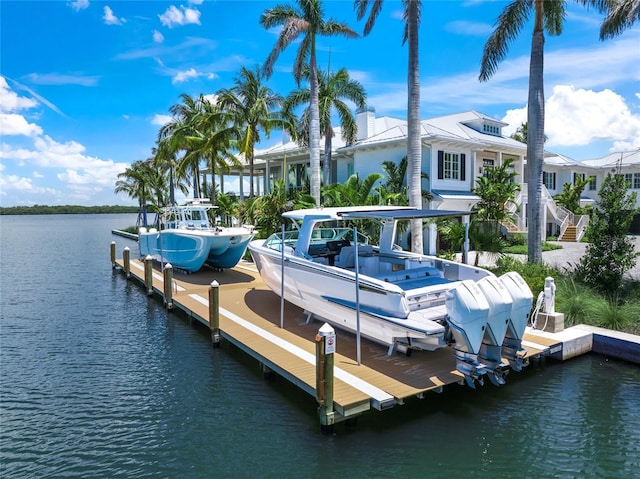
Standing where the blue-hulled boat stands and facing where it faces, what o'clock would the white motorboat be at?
The white motorboat is roughly at 1 o'clock from the blue-hulled boat.

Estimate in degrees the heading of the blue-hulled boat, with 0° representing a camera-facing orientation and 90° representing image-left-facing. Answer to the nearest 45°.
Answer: approximately 315°

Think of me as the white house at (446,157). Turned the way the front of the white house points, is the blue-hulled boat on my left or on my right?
on my right

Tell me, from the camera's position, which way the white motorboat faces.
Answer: facing away from the viewer and to the left of the viewer

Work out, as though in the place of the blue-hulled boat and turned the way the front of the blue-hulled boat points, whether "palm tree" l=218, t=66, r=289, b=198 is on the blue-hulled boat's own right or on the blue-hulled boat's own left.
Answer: on the blue-hulled boat's own left
